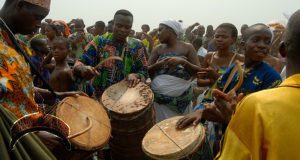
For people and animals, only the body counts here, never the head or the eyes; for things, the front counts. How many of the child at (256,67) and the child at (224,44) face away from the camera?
0

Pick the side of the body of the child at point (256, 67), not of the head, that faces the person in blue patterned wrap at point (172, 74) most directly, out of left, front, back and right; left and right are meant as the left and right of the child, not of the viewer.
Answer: right

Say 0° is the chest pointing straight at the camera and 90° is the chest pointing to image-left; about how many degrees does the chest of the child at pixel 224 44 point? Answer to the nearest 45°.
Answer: approximately 45°

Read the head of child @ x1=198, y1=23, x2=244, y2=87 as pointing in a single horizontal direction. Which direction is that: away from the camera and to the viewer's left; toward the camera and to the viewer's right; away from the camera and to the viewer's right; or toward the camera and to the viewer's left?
toward the camera and to the viewer's left

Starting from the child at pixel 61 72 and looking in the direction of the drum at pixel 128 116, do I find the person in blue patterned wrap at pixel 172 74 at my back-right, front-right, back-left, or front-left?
front-left

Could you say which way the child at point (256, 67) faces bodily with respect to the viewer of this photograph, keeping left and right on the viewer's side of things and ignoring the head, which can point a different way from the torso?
facing the viewer and to the left of the viewer

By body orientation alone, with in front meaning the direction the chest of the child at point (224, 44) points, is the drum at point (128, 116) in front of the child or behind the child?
in front

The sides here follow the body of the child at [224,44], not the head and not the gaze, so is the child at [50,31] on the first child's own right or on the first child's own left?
on the first child's own right

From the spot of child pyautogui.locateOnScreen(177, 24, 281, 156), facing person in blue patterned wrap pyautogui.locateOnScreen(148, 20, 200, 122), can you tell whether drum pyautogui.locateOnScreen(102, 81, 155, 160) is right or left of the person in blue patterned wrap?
left

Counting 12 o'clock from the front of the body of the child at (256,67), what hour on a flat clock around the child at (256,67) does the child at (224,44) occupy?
the child at (224,44) is roughly at 4 o'clock from the child at (256,67).

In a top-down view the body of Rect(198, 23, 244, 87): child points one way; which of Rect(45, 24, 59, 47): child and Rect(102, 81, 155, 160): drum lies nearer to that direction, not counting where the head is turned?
the drum

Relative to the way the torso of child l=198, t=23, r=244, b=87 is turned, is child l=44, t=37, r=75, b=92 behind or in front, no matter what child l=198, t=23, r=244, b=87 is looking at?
in front
